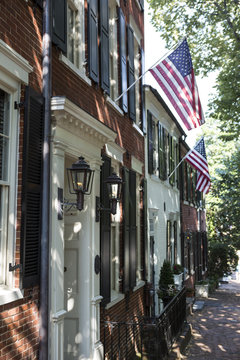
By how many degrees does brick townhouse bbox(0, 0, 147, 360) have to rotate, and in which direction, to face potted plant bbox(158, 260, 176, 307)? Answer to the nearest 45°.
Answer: approximately 90° to its left

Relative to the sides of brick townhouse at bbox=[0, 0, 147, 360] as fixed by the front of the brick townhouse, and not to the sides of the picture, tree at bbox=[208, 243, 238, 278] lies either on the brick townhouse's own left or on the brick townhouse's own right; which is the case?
on the brick townhouse's own left

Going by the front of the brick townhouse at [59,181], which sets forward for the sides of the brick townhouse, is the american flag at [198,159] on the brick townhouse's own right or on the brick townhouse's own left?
on the brick townhouse's own left

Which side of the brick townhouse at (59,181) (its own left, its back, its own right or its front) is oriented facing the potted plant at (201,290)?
left

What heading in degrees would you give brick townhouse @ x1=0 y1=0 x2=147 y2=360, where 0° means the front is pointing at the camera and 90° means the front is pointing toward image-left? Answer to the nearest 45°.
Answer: approximately 315°

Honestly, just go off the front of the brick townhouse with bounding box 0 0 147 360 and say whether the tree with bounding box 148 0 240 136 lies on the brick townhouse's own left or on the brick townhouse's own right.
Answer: on the brick townhouse's own left
